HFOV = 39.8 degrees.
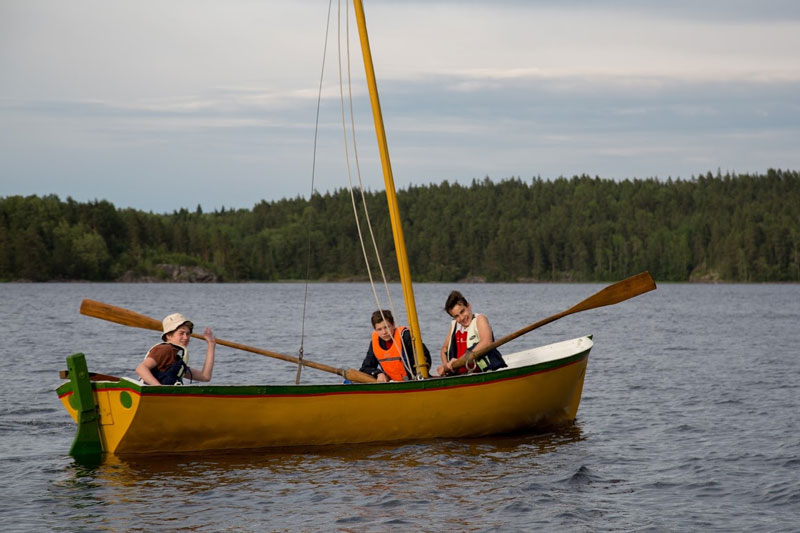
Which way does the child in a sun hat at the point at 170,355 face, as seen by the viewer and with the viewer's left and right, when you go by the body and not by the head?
facing the viewer and to the right of the viewer

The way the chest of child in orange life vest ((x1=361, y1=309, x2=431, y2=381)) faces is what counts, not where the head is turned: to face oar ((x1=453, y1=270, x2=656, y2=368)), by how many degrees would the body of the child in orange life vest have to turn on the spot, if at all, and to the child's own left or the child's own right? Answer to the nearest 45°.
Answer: approximately 135° to the child's own left

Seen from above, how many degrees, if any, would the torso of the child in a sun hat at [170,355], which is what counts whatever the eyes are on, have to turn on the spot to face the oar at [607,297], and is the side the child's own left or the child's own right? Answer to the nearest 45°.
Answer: approximately 45° to the child's own left

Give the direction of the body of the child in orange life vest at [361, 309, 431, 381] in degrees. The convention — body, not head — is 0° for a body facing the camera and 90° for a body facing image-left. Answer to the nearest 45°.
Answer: approximately 45°

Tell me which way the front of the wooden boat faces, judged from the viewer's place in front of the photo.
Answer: facing away from the viewer and to the right of the viewer

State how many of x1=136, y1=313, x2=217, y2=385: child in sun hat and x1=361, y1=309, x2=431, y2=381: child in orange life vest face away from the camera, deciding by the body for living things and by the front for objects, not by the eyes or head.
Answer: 0

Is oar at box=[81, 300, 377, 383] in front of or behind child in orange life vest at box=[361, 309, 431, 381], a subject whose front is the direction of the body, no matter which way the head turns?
in front
